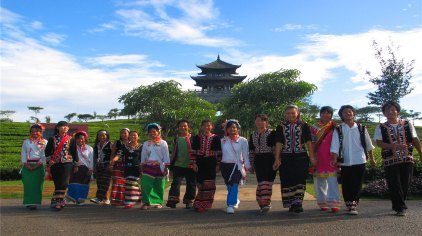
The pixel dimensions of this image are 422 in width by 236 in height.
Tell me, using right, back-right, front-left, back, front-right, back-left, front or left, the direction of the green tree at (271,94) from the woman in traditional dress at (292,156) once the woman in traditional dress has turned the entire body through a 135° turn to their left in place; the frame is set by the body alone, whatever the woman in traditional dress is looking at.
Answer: front-left

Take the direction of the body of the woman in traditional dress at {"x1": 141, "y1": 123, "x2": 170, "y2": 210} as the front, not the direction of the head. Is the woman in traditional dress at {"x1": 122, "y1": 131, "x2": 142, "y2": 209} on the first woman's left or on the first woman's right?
on the first woman's right

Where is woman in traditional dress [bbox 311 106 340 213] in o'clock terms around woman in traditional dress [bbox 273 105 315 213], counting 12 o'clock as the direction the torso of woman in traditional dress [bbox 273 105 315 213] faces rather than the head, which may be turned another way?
woman in traditional dress [bbox 311 106 340 213] is roughly at 8 o'clock from woman in traditional dress [bbox 273 105 315 213].

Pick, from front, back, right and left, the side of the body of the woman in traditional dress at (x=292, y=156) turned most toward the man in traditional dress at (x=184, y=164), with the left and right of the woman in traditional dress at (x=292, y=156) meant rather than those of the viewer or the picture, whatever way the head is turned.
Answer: right

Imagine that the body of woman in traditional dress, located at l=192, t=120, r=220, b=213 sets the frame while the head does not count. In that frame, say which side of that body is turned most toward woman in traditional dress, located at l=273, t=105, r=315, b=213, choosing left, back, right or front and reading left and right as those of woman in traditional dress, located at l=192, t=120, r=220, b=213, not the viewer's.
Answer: left

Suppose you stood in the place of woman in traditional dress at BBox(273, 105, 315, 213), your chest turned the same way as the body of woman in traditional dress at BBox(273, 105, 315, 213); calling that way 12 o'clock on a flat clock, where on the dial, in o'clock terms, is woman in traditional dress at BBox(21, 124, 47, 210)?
woman in traditional dress at BBox(21, 124, 47, 210) is roughly at 3 o'clock from woman in traditional dress at BBox(273, 105, 315, 213).
